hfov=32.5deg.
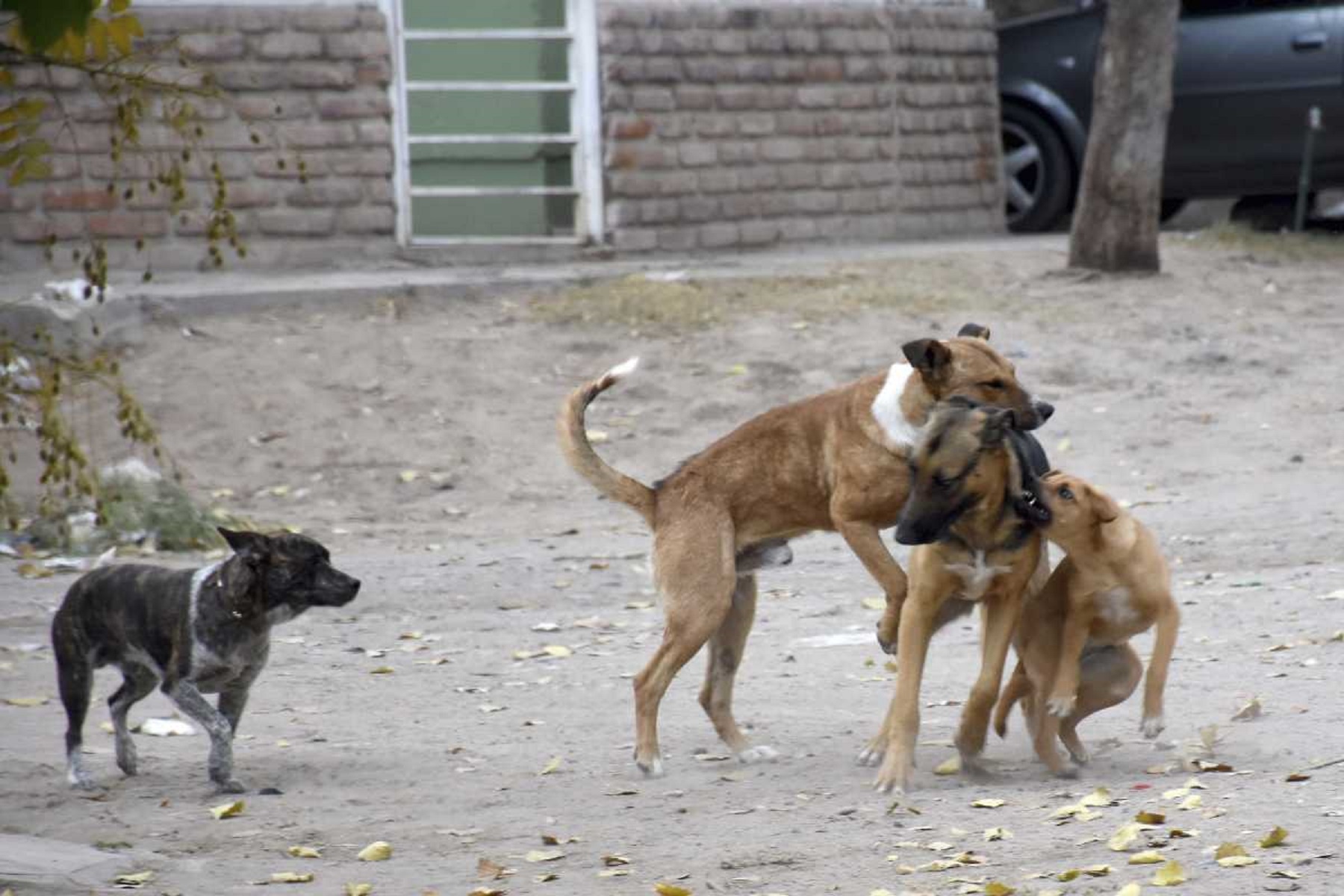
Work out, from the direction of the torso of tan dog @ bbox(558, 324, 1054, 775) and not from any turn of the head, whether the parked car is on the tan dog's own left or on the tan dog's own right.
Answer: on the tan dog's own left

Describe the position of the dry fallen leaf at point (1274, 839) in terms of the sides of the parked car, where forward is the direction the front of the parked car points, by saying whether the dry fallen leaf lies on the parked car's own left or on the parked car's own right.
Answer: on the parked car's own left

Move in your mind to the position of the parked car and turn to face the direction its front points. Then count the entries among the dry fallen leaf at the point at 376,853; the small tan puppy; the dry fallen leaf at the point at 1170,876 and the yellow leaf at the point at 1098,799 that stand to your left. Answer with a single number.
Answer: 4

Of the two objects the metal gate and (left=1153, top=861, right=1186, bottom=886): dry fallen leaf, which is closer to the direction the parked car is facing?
the metal gate

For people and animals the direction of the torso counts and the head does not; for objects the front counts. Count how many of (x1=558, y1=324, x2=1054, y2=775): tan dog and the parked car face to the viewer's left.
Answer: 1

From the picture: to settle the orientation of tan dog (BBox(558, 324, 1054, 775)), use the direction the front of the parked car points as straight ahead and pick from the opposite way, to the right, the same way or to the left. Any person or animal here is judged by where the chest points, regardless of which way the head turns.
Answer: the opposite way

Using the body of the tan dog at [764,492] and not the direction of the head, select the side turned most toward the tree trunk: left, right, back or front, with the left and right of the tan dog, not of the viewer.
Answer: left

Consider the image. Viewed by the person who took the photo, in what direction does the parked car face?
facing to the left of the viewer

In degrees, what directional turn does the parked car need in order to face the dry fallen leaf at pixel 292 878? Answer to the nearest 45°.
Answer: approximately 90° to its left

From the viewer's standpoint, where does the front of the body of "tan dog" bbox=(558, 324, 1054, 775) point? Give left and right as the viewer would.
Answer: facing to the right of the viewer
